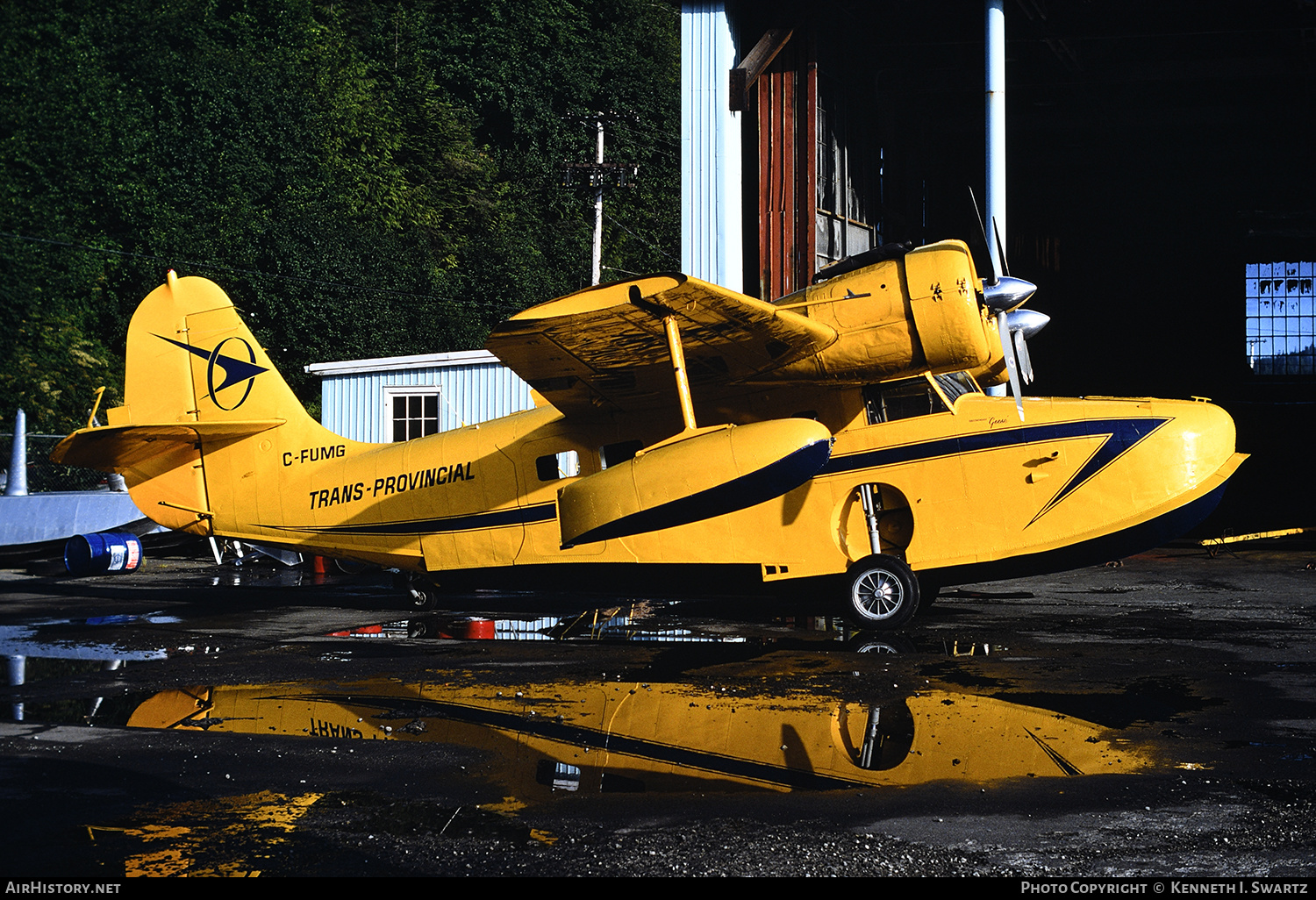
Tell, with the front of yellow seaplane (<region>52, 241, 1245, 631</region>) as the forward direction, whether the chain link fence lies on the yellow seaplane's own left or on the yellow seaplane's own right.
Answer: on the yellow seaplane's own left

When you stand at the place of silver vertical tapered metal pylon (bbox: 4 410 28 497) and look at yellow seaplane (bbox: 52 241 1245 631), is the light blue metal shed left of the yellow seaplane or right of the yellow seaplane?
left

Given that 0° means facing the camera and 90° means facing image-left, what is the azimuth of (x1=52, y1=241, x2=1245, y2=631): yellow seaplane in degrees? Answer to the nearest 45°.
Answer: approximately 270°

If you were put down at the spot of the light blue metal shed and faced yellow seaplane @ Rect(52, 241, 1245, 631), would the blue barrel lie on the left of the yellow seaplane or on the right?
right

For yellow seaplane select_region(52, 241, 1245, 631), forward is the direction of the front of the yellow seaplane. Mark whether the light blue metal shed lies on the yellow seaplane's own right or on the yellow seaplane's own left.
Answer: on the yellow seaplane's own left

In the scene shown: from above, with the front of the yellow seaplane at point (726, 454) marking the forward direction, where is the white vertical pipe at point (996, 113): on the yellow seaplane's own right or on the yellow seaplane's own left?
on the yellow seaplane's own left

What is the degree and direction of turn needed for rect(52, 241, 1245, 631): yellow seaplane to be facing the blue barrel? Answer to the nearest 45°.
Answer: approximately 135° to its left

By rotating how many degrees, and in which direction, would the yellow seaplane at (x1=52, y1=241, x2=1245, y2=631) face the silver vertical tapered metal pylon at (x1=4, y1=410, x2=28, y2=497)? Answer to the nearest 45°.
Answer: approximately 135° to its left

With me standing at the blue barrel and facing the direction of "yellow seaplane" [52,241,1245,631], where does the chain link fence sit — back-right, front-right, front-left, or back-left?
back-left
